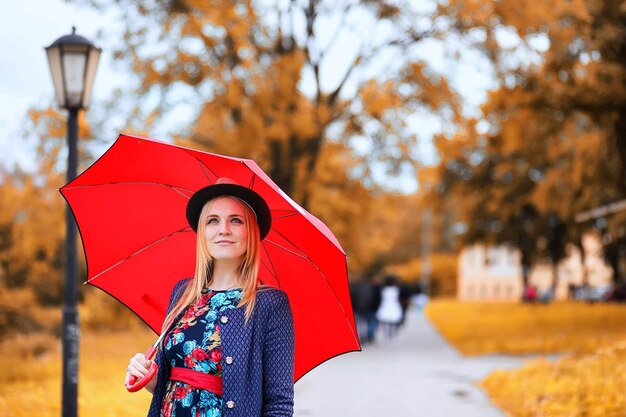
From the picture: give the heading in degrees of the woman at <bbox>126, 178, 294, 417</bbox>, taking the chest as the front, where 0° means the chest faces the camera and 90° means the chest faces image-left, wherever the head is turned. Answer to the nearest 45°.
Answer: approximately 45°

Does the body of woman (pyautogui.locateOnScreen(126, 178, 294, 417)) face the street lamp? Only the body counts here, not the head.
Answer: no

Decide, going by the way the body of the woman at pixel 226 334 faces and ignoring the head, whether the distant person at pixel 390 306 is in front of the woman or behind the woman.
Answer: behind

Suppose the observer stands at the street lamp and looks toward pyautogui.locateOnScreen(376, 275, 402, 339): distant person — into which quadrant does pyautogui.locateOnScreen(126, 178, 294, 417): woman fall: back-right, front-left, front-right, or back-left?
back-right
